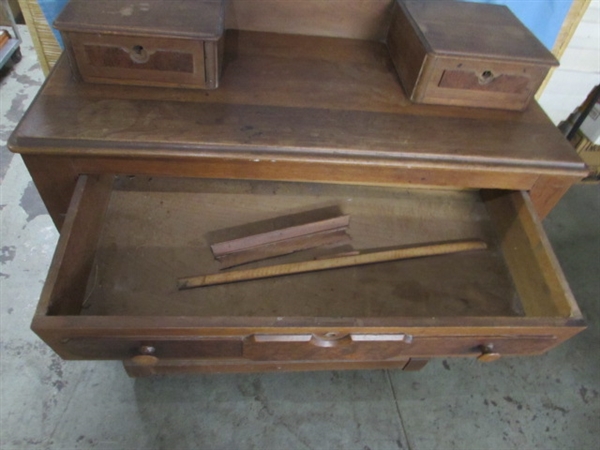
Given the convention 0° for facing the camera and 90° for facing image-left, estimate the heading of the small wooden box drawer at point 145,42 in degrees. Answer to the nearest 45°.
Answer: approximately 0°

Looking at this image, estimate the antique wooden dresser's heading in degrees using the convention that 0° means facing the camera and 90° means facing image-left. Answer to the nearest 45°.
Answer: approximately 0°
